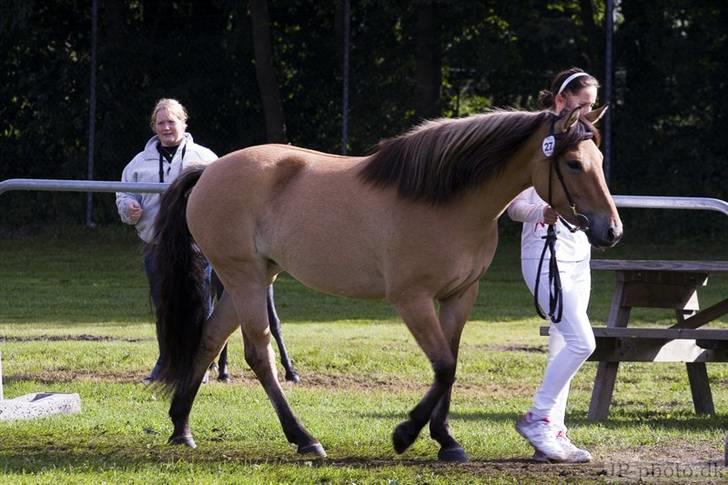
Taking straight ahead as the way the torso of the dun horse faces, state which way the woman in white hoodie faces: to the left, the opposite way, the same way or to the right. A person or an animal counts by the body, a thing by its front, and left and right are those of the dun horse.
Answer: to the right

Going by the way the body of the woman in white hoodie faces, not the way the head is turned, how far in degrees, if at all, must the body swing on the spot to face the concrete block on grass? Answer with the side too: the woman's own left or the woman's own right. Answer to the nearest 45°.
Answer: approximately 45° to the woman's own right

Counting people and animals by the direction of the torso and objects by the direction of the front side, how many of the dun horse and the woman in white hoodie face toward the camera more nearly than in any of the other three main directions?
1

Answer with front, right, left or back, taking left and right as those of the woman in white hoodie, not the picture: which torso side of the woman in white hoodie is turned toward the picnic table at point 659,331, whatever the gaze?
left

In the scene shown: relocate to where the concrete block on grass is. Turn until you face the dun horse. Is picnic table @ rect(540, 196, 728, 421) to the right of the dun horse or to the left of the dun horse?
left

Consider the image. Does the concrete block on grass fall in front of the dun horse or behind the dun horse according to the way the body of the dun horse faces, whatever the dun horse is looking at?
behind

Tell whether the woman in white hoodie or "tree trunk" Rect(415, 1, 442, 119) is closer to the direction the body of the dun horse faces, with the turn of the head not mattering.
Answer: the tree trunk

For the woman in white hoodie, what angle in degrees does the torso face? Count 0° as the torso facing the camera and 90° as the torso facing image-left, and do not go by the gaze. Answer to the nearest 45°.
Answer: approximately 0°

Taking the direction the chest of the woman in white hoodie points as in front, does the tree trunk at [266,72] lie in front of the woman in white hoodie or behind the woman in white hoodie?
behind

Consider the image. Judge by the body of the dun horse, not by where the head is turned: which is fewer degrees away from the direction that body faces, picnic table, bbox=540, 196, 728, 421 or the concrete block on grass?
the picnic table

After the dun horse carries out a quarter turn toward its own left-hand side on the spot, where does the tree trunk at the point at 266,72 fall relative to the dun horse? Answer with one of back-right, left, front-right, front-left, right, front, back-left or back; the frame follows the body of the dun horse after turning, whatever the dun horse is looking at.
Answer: front

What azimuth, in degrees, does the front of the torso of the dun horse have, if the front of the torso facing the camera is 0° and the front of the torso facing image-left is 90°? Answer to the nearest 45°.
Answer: approximately 270°
